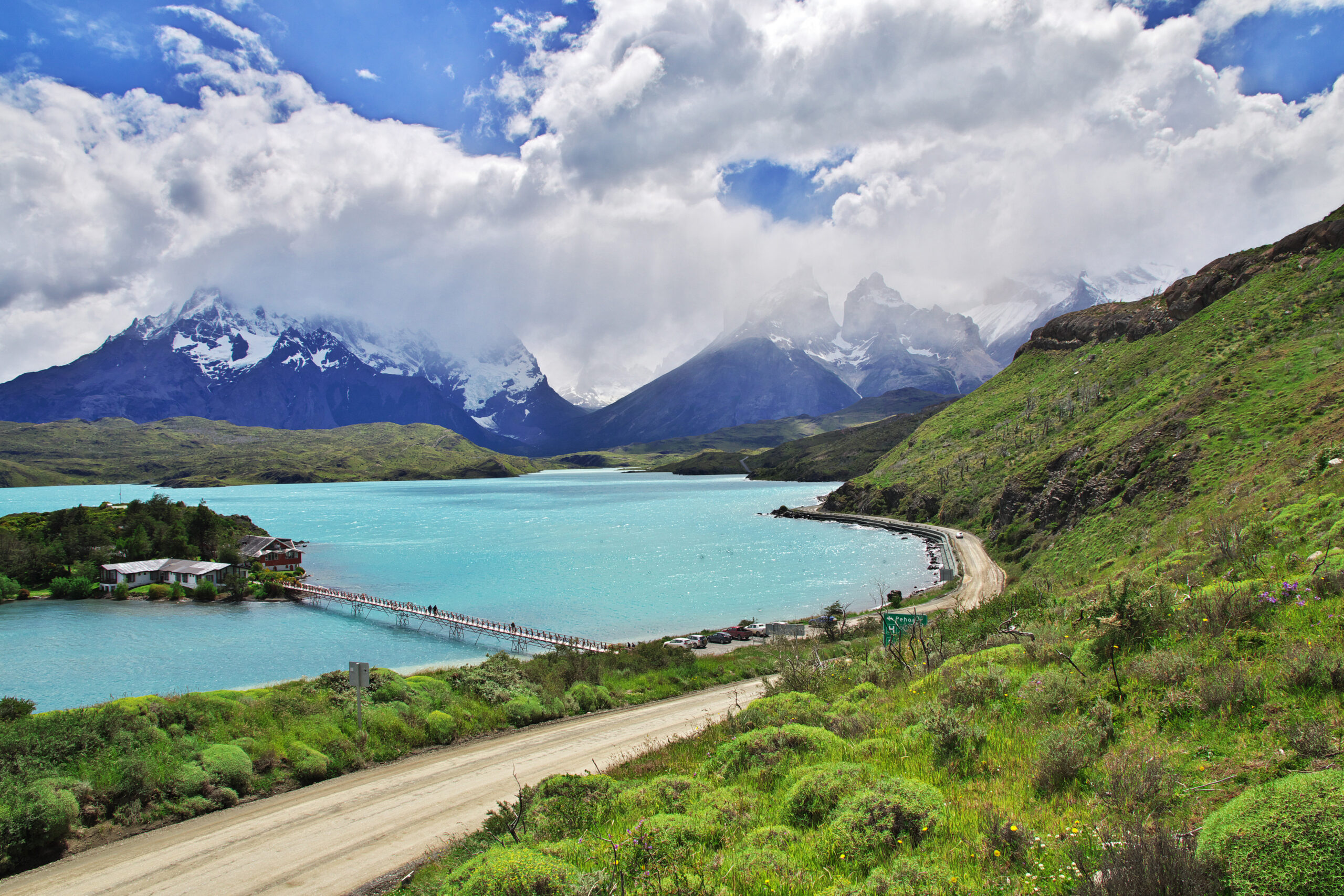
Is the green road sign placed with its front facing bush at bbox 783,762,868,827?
yes

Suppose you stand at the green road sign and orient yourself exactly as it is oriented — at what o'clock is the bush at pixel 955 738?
The bush is roughly at 12 o'clock from the green road sign.

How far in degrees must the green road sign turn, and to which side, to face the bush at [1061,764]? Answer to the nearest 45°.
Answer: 0° — it already faces it

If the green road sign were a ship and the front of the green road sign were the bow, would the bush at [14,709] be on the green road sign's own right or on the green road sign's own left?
on the green road sign's own right

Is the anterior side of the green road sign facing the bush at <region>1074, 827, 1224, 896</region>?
yes

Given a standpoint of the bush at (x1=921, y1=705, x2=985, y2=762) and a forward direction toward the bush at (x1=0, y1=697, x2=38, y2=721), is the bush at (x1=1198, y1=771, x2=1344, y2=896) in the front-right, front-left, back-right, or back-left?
back-left

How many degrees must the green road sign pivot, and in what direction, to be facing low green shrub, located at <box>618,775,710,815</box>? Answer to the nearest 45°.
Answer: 0° — it already faces it

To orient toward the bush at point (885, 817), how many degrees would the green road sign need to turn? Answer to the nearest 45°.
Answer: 0° — it already faces it

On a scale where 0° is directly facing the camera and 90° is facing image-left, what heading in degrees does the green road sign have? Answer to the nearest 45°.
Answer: approximately 0°
